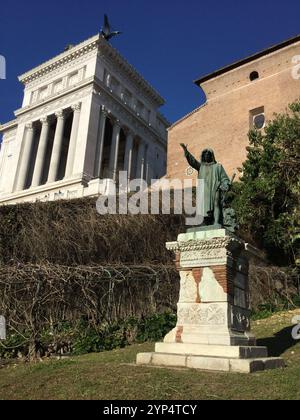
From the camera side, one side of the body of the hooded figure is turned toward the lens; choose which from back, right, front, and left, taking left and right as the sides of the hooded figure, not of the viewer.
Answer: front

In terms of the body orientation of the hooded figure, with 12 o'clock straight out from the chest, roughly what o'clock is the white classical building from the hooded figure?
The white classical building is roughly at 5 o'clock from the hooded figure.
